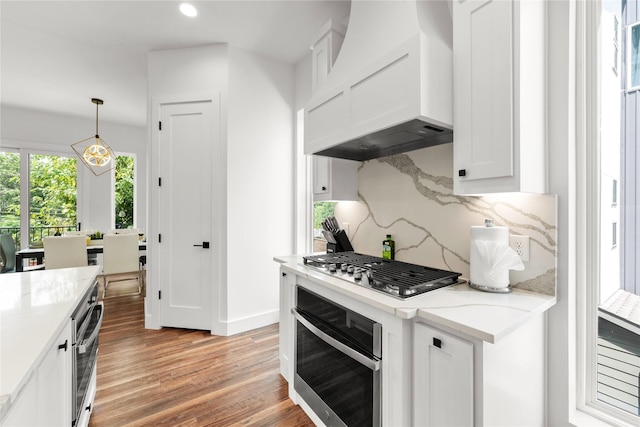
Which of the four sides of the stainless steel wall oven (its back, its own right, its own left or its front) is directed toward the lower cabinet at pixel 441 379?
left

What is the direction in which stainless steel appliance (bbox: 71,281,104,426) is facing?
to the viewer's right

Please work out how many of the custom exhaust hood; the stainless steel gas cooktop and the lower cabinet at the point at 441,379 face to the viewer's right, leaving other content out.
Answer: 0

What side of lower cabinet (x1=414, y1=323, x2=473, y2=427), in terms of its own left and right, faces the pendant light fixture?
right

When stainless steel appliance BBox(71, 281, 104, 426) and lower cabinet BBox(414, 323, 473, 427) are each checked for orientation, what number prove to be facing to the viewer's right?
1

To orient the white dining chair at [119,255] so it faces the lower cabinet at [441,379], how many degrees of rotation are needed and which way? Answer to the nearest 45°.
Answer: approximately 180°

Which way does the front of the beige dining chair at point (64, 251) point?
away from the camera

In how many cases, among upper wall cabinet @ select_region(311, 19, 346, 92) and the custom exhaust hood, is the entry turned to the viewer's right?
0

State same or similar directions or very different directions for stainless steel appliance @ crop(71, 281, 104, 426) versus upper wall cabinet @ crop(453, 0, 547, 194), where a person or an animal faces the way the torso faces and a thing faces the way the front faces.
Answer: very different directions

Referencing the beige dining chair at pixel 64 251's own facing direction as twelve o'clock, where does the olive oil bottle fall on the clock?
The olive oil bottle is roughly at 5 o'clock from the beige dining chair.

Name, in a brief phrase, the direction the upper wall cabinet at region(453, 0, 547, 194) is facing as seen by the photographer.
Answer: facing the viewer and to the left of the viewer

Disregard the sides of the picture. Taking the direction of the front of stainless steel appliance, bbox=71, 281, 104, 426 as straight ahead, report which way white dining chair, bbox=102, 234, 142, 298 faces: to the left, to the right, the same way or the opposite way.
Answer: to the left

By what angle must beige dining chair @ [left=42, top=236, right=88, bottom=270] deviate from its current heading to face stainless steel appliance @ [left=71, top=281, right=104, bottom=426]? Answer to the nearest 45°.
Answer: approximately 180°

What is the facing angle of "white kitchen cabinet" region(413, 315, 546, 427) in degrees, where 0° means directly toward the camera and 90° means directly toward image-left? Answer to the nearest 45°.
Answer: approximately 45°

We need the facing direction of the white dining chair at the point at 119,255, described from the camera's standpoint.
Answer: facing away from the viewer

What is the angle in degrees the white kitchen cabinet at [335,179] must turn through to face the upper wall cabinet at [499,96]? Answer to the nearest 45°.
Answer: approximately 90° to its left

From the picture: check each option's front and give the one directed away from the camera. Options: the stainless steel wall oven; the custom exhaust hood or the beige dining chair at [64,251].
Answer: the beige dining chair
